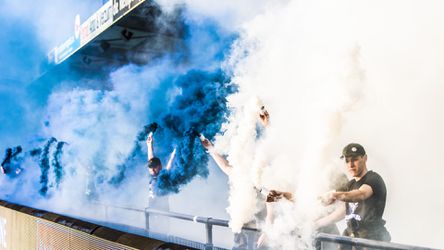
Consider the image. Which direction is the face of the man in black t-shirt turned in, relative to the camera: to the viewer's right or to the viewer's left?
to the viewer's left

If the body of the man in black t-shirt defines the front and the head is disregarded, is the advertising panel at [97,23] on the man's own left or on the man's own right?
on the man's own right

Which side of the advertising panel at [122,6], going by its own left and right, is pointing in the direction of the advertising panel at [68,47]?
right

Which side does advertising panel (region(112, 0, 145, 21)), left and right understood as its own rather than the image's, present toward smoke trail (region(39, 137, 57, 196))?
right

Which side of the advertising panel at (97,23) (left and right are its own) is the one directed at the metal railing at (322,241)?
left
